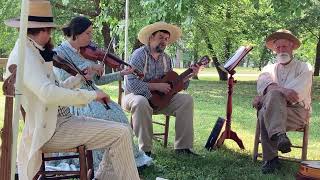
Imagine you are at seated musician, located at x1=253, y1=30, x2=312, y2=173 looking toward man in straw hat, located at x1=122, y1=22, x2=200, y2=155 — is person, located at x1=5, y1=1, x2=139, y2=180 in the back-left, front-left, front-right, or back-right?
front-left

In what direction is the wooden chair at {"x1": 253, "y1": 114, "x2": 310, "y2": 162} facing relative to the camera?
toward the camera

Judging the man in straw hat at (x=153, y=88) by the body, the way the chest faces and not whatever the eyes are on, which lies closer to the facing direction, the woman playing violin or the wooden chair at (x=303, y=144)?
the wooden chair

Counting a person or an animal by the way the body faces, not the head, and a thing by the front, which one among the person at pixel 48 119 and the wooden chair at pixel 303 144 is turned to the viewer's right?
the person

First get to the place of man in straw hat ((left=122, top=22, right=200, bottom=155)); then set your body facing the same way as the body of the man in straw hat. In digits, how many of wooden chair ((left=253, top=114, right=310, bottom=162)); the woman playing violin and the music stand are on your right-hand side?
1

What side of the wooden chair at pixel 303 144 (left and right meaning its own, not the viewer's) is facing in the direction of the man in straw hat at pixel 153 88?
right

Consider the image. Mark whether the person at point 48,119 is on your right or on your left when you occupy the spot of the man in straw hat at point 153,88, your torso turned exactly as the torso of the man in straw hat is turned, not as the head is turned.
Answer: on your right

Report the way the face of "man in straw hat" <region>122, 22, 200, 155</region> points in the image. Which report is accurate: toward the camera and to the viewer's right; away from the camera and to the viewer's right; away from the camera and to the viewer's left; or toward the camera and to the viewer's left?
toward the camera and to the viewer's right

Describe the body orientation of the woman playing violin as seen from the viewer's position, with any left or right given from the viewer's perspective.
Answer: facing to the right of the viewer

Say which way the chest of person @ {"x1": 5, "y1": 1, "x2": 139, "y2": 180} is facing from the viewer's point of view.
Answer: to the viewer's right
